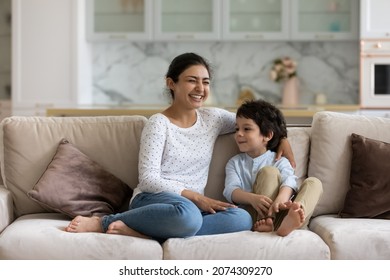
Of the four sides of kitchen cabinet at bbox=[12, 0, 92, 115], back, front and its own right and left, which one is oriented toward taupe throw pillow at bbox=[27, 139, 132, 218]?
front

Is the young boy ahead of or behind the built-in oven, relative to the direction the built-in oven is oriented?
ahead

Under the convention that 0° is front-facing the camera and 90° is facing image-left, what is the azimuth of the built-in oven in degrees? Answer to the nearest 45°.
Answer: approximately 0°

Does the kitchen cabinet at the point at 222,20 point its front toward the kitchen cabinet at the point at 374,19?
no

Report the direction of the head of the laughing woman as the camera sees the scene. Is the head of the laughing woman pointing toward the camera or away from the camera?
toward the camera

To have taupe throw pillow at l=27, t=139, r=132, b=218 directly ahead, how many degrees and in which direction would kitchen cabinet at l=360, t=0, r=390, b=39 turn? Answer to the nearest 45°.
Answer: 0° — it already faces it

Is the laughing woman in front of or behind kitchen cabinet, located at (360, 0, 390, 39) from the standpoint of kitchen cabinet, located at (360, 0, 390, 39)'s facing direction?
in front

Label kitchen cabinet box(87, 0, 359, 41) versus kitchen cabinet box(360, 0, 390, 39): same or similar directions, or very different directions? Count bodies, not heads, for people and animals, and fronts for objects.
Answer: same or similar directions

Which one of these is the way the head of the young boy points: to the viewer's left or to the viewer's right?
to the viewer's left

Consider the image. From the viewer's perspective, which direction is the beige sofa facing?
toward the camera

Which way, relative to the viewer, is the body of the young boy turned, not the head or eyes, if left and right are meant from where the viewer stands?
facing the viewer

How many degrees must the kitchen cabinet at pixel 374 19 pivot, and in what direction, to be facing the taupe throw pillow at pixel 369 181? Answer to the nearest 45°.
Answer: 0° — it already faces it

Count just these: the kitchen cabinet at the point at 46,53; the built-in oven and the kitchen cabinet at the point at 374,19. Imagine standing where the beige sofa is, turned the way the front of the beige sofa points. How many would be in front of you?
0

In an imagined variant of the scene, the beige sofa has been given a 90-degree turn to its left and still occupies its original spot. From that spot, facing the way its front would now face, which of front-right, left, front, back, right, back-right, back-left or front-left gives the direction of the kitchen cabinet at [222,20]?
left
